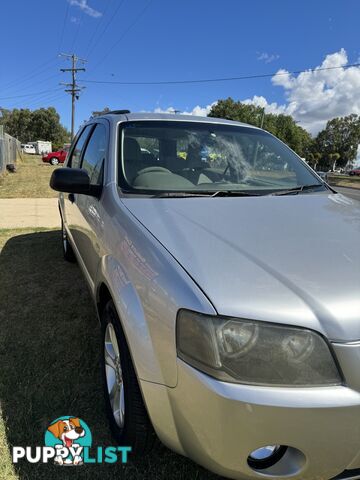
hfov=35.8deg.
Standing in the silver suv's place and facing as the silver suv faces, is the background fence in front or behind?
behind

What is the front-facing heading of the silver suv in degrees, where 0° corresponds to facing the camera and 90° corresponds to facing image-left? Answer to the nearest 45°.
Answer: approximately 315°
